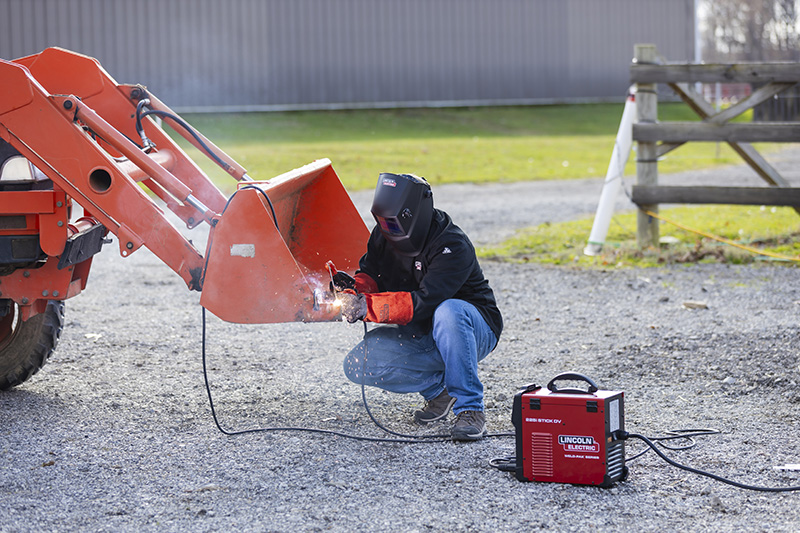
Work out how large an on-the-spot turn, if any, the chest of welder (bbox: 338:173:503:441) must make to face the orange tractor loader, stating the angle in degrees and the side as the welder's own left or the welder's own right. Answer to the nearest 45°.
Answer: approximately 45° to the welder's own right

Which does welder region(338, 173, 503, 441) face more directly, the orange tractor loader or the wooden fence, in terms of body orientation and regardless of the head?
the orange tractor loader

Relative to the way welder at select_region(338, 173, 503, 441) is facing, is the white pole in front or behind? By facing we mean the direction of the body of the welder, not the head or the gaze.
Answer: behind

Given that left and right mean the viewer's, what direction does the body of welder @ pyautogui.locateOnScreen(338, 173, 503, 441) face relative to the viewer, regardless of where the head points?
facing the viewer and to the left of the viewer

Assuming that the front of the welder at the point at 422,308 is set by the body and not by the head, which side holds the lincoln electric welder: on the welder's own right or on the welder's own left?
on the welder's own left

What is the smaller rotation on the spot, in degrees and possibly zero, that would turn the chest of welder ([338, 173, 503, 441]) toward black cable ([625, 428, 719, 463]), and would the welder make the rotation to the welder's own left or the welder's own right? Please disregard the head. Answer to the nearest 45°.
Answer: approximately 135° to the welder's own left

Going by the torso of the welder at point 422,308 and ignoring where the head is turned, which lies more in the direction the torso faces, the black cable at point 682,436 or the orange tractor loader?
the orange tractor loader
